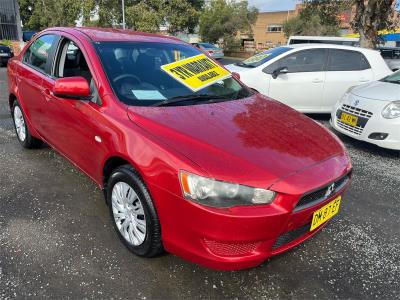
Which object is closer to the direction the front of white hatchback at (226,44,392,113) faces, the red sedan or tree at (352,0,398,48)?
the red sedan

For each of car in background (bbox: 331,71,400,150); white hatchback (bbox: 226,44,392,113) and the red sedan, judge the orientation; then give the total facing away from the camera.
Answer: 0

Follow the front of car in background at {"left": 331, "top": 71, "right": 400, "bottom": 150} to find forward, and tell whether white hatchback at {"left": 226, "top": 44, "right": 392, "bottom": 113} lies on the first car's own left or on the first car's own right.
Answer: on the first car's own right

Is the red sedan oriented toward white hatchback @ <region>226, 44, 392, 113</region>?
no

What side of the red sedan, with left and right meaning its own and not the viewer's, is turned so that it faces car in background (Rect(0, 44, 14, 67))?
back

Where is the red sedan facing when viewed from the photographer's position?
facing the viewer and to the right of the viewer

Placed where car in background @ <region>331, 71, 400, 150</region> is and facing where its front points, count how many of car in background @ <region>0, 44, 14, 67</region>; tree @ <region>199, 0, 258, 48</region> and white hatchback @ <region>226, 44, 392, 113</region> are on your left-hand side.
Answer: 0

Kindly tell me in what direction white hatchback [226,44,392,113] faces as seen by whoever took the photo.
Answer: facing the viewer and to the left of the viewer

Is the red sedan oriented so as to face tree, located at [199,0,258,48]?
no

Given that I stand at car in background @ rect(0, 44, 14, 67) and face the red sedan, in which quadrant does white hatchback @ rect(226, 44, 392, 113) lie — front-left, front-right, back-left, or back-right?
front-left

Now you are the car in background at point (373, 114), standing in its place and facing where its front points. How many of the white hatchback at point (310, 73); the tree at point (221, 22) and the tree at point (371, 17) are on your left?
0

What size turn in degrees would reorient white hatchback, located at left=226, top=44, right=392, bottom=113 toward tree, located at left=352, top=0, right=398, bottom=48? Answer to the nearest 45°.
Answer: approximately 135° to its right

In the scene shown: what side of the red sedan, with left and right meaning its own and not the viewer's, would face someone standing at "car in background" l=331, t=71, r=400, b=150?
left

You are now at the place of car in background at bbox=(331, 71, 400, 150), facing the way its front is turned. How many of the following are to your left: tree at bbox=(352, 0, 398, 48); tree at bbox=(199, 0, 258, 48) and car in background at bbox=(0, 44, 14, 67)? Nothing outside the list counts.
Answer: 0

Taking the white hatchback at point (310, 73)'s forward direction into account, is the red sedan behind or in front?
in front

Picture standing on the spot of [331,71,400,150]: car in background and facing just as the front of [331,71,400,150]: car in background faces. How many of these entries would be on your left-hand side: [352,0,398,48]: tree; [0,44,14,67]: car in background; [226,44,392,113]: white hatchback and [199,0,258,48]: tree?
0
